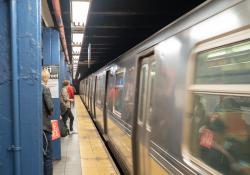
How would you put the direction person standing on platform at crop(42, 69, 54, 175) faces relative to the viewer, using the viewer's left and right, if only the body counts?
facing away from the viewer and to the right of the viewer

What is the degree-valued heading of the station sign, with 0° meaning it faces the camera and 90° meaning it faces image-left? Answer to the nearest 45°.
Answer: approximately 0°

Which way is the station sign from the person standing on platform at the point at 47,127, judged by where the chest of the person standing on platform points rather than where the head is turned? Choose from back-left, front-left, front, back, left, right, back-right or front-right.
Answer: front-left
